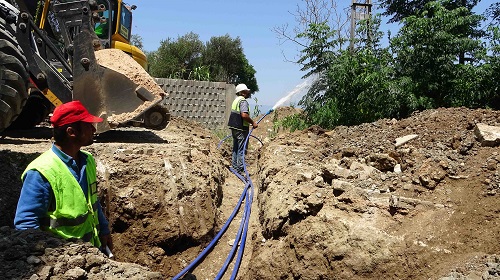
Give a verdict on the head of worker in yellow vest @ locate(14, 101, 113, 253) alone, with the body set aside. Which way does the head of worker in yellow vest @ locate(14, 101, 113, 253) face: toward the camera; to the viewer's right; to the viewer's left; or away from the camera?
to the viewer's right

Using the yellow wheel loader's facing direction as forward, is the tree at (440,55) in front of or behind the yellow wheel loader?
in front

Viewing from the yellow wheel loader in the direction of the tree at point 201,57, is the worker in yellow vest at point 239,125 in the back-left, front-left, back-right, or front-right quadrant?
front-right

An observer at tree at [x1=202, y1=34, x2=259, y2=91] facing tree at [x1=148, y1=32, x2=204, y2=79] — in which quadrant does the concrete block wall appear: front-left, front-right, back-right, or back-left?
front-left

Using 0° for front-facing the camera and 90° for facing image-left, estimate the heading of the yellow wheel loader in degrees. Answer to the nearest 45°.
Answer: approximately 315°

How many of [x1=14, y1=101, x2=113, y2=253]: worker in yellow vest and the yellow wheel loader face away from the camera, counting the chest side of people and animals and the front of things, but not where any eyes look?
0

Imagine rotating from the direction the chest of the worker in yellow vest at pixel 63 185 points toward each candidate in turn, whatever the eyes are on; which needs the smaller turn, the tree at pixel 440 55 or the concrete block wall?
the tree

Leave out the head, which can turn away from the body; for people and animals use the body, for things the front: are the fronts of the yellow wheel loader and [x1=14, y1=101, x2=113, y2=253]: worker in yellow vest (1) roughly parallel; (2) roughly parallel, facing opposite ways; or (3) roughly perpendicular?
roughly parallel

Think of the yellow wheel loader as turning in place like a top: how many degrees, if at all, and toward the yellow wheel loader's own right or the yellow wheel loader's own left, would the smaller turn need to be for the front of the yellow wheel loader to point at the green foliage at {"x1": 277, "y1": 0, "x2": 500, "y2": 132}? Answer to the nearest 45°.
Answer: approximately 45° to the yellow wheel loader's own left

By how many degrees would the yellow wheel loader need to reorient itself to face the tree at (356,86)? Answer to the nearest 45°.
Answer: approximately 45° to its left

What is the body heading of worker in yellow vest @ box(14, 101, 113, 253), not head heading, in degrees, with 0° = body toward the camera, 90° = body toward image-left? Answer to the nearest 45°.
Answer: approximately 315°
